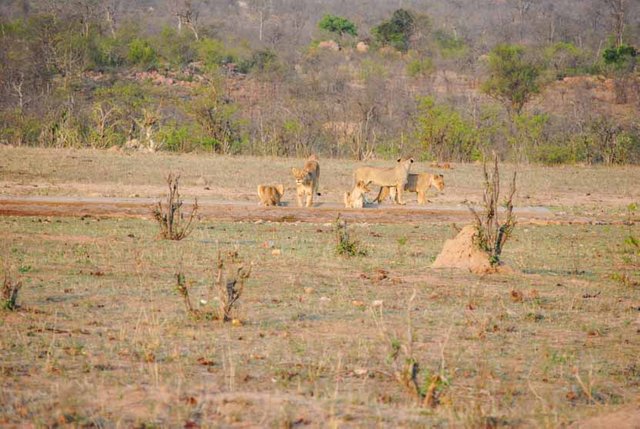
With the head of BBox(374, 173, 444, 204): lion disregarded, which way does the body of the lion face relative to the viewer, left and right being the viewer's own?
facing to the right of the viewer

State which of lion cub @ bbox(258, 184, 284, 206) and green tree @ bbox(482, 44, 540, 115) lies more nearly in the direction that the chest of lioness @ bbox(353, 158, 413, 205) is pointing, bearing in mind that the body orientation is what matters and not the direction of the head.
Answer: the green tree

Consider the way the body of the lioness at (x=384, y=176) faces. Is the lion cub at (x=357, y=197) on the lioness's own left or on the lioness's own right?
on the lioness's own right

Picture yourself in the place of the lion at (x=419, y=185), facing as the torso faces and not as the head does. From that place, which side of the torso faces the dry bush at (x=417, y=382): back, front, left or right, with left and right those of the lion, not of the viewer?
right

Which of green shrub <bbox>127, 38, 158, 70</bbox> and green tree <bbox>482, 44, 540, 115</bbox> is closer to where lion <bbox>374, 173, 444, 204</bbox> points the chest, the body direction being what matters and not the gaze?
the green tree

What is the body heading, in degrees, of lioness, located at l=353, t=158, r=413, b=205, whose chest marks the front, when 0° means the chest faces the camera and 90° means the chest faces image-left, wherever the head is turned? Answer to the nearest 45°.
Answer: approximately 270°

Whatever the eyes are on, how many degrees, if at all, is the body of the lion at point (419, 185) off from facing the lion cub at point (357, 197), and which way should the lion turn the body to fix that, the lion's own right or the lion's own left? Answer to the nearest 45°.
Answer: approximately 135° to the lion's own right

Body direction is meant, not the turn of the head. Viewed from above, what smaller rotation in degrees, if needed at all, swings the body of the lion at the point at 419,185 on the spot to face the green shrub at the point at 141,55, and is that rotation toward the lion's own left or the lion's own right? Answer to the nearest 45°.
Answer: approximately 135° to the lion's own left

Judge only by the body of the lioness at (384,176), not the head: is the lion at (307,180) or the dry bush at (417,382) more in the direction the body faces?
the dry bush

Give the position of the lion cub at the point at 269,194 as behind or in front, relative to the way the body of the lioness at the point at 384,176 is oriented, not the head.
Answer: behind
